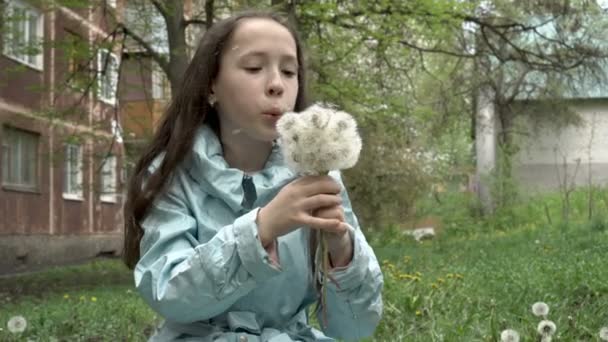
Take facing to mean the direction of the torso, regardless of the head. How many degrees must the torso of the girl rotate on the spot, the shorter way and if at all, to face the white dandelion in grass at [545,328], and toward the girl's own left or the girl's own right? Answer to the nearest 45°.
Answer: approximately 90° to the girl's own left

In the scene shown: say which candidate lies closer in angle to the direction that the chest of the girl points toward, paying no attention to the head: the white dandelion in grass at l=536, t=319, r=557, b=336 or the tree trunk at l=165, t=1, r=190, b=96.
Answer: the white dandelion in grass

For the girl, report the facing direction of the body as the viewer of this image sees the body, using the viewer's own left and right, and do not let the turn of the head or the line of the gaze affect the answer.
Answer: facing the viewer and to the right of the viewer

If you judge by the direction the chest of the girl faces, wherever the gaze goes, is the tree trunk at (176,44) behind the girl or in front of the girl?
behind

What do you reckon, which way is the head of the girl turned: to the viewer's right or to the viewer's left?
to the viewer's right
